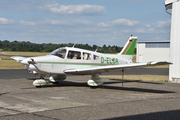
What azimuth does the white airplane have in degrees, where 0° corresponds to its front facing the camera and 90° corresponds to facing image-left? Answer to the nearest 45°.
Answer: approximately 45°
